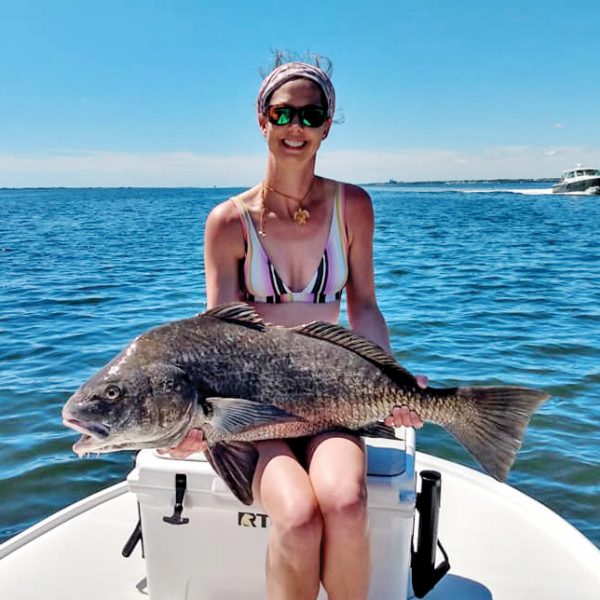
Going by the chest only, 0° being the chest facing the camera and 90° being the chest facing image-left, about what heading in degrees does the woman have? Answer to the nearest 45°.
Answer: approximately 0°

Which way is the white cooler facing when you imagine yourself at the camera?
facing the viewer

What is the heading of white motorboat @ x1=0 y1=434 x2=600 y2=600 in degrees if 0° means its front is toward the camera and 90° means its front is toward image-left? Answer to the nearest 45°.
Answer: approximately 180°
